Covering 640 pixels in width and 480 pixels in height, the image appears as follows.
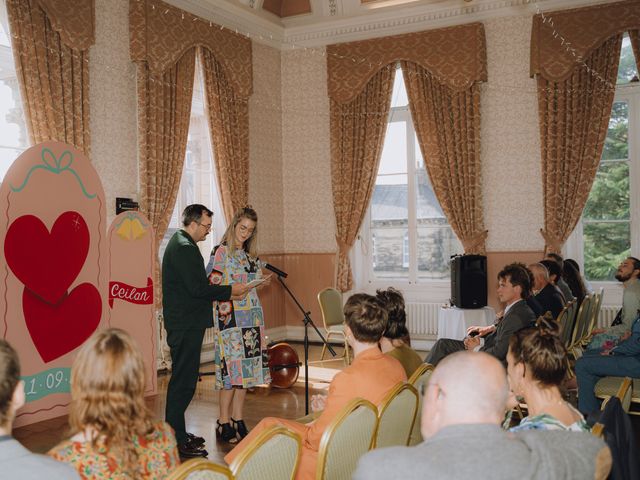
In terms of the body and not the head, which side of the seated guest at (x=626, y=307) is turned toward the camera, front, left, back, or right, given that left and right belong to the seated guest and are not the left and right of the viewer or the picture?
left

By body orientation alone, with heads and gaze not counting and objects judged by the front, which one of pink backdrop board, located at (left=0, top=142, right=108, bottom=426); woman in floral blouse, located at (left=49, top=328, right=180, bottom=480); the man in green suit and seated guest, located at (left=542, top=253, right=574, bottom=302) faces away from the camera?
the woman in floral blouse

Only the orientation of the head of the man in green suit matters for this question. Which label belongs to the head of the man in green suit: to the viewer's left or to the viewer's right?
to the viewer's right

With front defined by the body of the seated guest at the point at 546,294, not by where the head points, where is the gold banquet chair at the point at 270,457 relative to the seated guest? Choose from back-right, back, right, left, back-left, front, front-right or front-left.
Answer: left

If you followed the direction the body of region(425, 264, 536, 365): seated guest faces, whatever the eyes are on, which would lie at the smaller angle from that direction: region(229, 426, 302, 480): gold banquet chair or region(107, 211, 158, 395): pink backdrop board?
the pink backdrop board

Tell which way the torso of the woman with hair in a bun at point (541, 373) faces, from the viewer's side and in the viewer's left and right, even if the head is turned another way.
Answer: facing away from the viewer and to the left of the viewer

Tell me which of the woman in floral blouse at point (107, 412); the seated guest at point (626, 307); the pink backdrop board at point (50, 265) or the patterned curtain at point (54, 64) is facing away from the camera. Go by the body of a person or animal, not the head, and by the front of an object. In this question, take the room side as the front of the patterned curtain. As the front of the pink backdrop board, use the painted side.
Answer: the woman in floral blouse

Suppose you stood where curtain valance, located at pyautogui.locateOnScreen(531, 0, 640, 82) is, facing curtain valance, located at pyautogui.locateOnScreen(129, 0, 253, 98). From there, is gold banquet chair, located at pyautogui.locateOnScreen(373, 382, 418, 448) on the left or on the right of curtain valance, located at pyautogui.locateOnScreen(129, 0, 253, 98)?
left

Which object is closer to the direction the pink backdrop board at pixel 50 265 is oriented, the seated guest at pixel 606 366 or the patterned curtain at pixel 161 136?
the seated guest

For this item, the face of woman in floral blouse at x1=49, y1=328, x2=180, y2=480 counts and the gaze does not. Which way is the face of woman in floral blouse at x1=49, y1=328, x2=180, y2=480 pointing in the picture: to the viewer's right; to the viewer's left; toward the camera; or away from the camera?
away from the camera

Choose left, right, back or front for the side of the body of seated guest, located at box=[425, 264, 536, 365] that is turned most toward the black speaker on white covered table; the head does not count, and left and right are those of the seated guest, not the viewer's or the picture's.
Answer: right

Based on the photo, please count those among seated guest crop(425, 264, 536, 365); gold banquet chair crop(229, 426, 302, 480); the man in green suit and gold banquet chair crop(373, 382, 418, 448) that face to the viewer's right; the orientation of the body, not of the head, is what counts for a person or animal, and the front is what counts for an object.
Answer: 1

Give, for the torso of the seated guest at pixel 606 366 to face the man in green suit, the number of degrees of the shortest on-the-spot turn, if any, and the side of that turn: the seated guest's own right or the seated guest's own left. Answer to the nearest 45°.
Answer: approximately 45° to the seated guest's own left

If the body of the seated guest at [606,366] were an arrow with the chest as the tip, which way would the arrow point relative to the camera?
to the viewer's left

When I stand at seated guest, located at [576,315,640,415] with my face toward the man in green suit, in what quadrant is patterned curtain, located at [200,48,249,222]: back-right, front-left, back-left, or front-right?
front-right

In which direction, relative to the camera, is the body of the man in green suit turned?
to the viewer's right

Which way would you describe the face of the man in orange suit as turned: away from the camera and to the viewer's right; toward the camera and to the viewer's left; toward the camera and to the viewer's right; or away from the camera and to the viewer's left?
away from the camera and to the viewer's left

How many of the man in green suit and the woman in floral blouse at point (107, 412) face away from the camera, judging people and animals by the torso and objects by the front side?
1

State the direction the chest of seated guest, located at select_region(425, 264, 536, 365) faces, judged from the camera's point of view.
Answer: to the viewer's left

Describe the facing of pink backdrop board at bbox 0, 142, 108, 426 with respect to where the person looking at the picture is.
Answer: facing the viewer and to the right of the viewer

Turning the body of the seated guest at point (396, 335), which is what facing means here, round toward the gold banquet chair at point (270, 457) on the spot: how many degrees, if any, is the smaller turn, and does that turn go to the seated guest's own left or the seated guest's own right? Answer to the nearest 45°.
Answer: approximately 135° to the seated guest's own left
